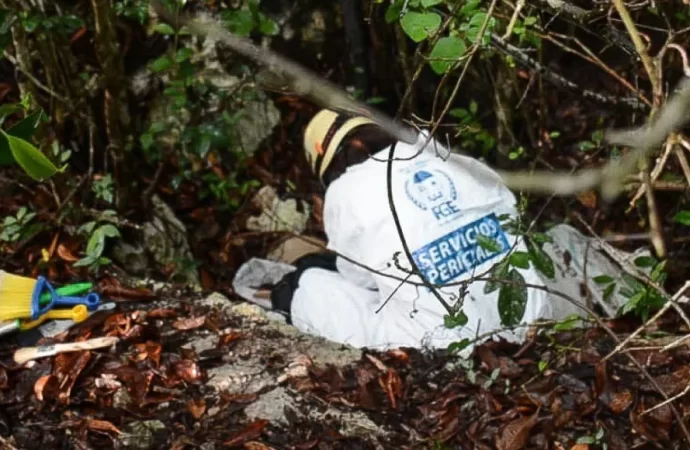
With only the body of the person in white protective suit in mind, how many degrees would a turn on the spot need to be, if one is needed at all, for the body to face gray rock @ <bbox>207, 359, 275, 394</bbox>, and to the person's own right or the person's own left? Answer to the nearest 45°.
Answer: approximately 90° to the person's own left

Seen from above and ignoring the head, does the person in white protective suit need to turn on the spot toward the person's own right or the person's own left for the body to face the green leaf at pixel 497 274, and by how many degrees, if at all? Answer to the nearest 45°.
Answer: approximately 135° to the person's own left

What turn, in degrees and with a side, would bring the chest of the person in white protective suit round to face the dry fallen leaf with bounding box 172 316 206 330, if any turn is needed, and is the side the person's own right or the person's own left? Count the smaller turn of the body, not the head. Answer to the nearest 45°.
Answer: approximately 90° to the person's own left

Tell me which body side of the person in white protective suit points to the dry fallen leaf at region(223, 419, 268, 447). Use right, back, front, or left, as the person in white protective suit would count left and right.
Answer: left

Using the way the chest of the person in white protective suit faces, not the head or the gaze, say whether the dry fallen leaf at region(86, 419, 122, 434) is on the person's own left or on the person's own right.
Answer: on the person's own left

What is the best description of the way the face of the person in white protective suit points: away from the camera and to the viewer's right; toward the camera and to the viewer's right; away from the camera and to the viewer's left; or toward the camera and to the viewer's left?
away from the camera and to the viewer's left

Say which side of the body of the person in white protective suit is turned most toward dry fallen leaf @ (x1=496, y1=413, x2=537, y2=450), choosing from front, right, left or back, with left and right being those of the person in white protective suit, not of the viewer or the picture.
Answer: back

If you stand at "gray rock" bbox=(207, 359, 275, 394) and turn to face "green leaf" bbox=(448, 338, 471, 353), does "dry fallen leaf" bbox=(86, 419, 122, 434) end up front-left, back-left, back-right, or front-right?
back-right

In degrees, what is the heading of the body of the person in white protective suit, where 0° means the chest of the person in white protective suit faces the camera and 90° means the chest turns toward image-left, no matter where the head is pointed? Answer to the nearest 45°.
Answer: approximately 135°

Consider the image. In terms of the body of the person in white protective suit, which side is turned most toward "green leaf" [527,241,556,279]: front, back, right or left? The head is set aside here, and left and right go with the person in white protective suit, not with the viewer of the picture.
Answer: back

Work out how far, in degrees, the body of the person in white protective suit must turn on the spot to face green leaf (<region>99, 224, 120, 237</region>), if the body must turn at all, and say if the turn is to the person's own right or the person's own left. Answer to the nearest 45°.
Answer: approximately 45° to the person's own left
